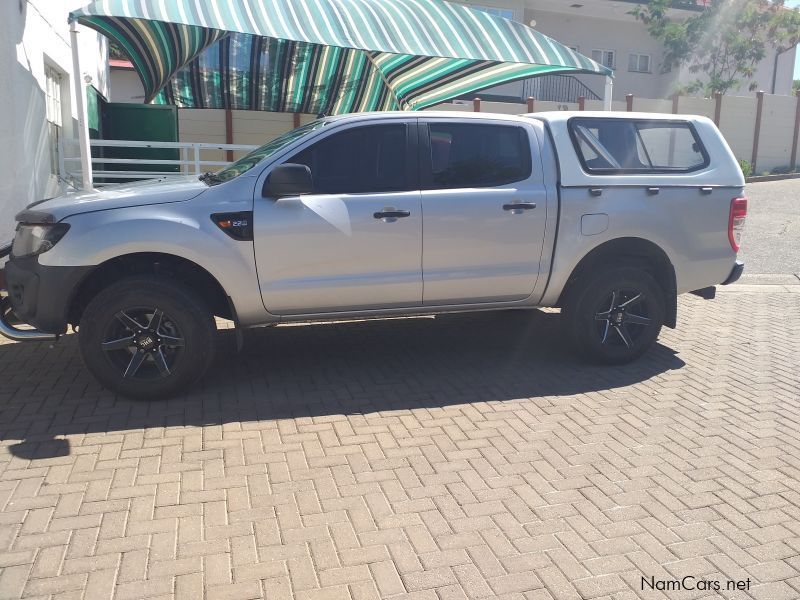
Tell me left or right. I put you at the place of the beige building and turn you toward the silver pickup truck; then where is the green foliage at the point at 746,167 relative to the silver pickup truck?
left

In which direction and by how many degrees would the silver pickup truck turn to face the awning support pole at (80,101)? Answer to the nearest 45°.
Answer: approximately 45° to its right

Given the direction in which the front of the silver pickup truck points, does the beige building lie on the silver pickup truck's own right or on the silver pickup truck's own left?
on the silver pickup truck's own right

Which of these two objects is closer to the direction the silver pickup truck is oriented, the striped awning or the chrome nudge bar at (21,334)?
the chrome nudge bar

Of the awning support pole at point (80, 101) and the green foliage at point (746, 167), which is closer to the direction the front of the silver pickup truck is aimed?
the awning support pole

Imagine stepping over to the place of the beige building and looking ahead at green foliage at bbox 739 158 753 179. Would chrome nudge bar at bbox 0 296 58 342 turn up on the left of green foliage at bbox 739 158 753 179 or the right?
right

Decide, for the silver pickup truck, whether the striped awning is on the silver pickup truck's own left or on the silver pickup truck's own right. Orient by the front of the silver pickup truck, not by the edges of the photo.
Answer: on the silver pickup truck's own right

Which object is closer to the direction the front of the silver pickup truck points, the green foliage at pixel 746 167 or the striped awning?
the striped awning

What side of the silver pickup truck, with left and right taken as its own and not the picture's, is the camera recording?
left

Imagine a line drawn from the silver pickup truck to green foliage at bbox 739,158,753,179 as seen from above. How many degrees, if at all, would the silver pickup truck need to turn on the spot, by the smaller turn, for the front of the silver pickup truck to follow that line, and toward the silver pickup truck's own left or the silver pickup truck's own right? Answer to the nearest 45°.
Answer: approximately 135° to the silver pickup truck's own right
